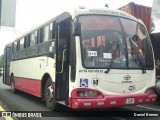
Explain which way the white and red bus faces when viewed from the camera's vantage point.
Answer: facing the viewer and to the right of the viewer
